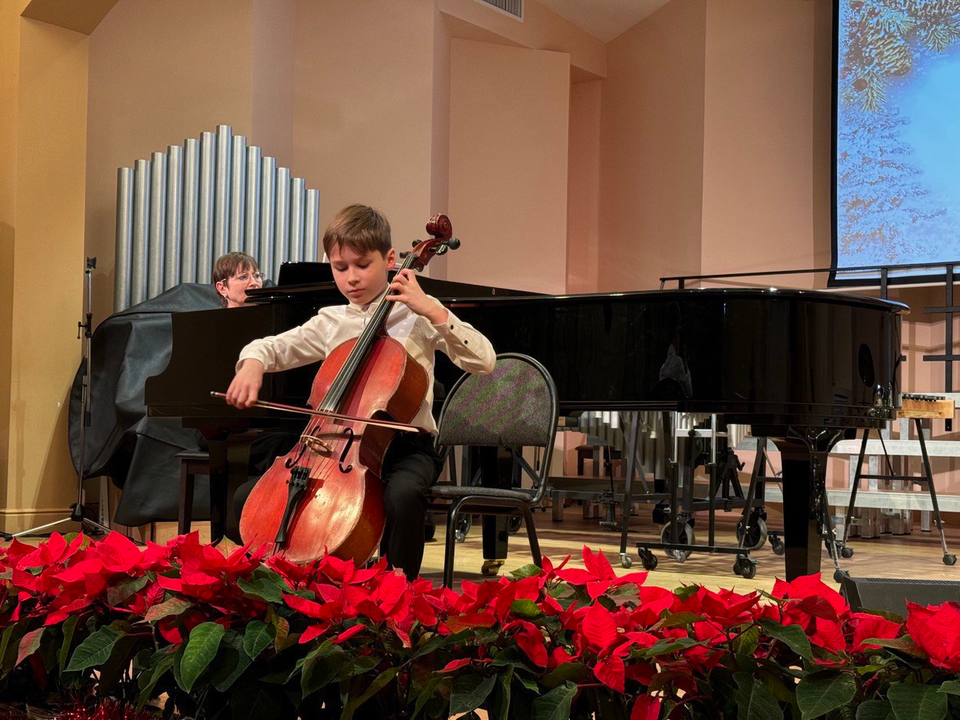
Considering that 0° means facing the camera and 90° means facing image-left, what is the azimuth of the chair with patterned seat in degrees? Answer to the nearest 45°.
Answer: approximately 45°

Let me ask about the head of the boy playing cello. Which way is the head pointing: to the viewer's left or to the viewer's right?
to the viewer's left

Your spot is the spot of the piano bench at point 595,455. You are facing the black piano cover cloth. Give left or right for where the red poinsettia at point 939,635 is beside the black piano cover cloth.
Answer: left

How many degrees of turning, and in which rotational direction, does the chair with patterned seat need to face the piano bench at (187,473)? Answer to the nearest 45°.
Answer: approximately 90° to its right

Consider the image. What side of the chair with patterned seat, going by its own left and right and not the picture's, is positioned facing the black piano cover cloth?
right

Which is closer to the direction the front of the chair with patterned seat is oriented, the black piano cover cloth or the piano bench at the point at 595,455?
the black piano cover cloth

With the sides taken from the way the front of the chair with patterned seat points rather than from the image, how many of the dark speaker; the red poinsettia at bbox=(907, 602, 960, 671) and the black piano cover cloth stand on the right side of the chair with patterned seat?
1

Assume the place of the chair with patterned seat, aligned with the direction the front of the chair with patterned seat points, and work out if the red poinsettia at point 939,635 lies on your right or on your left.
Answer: on your left

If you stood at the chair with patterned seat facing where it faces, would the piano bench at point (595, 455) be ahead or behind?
behind

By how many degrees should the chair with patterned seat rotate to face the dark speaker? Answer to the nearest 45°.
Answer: approximately 45° to its left
